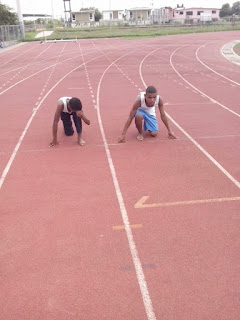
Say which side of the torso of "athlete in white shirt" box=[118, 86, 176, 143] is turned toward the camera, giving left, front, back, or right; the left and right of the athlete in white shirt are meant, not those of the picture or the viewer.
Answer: front

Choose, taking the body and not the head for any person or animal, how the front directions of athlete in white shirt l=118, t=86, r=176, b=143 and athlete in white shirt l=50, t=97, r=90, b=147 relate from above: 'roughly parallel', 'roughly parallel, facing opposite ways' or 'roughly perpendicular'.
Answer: roughly parallel

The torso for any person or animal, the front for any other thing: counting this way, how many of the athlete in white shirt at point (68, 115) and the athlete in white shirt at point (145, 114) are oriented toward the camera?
2

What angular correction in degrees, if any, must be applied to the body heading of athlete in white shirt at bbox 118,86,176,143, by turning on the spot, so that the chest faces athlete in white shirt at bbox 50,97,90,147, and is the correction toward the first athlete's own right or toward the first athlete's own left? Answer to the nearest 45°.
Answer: approximately 90° to the first athlete's own right

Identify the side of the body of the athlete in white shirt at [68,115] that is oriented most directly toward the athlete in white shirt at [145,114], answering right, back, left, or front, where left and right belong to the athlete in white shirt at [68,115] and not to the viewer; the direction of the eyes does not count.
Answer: left

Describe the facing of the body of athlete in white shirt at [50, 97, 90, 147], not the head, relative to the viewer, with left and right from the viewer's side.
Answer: facing the viewer

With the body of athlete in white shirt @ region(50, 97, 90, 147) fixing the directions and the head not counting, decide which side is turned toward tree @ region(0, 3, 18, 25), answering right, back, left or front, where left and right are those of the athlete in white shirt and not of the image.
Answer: back

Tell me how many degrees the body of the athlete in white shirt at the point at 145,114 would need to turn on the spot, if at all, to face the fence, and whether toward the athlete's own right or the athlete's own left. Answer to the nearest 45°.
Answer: approximately 135° to the athlete's own right

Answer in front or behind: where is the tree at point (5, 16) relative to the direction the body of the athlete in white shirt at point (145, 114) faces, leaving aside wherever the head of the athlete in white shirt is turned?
behind

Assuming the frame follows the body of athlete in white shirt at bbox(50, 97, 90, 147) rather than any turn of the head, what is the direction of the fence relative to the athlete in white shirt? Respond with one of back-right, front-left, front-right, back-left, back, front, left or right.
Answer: back

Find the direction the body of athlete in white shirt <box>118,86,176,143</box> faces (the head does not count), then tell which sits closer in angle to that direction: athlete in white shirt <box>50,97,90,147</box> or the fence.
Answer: the athlete in white shirt
